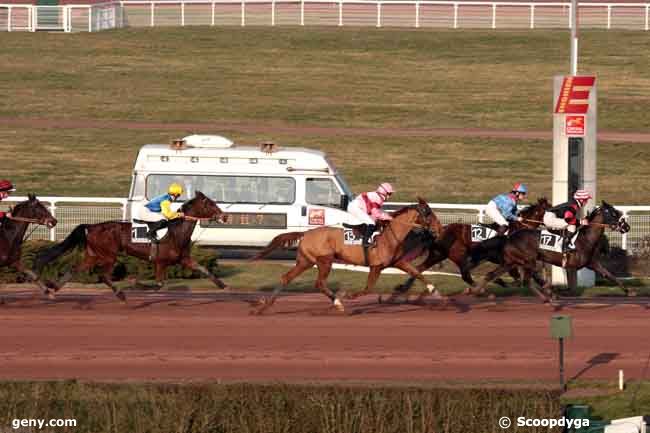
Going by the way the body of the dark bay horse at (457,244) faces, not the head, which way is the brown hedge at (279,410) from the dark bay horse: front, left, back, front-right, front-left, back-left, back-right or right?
right

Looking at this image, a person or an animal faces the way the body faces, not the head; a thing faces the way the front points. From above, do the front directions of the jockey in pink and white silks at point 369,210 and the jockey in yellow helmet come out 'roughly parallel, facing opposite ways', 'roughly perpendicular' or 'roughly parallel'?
roughly parallel

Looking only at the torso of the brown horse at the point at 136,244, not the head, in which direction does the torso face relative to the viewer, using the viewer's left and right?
facing to the right of the viewer

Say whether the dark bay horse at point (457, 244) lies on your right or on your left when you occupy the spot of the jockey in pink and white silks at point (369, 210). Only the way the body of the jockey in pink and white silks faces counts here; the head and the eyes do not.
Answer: on your left

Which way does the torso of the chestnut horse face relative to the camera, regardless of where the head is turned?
to the viewer's right

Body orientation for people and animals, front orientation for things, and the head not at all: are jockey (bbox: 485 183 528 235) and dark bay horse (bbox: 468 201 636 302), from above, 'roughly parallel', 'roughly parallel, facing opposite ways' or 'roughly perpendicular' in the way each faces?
roughly parallel

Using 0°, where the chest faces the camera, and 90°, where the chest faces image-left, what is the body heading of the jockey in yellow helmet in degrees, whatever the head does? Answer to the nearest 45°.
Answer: approximately 270°

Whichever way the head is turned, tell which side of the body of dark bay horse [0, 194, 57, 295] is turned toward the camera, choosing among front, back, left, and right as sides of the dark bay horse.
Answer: right

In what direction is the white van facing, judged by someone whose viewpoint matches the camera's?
facing to the right of the viewer

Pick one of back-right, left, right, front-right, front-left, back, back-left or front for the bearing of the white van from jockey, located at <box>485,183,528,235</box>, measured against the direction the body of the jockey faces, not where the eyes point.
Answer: back-left

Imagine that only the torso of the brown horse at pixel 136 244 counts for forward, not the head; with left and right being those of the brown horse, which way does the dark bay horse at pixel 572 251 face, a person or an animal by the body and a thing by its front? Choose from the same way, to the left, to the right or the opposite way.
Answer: the same way

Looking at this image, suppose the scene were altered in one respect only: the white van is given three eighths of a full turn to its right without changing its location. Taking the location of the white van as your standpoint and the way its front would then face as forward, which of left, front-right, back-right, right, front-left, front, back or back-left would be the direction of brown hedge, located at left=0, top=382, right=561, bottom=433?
front-left

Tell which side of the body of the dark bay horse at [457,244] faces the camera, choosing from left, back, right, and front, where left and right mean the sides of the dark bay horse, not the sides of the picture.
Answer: right

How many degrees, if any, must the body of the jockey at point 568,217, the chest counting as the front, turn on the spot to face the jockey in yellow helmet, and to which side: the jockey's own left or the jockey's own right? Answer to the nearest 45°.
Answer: approximately 180°

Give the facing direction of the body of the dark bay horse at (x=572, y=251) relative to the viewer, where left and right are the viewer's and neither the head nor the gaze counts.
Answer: facing to the right of the viewer

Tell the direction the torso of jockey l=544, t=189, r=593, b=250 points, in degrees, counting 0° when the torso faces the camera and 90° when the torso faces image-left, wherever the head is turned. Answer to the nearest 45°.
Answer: approximately 270°

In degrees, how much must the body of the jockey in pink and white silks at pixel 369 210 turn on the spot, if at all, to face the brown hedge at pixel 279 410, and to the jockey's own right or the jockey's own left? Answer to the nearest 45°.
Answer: approximately 90° to the jockey's own right

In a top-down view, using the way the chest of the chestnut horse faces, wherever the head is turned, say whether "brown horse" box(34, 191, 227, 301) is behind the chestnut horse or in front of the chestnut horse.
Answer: behind

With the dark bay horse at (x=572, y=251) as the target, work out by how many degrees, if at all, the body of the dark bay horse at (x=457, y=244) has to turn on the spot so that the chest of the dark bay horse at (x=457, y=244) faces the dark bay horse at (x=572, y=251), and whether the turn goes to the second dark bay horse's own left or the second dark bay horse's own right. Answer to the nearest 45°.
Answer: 0° — it already faces it
